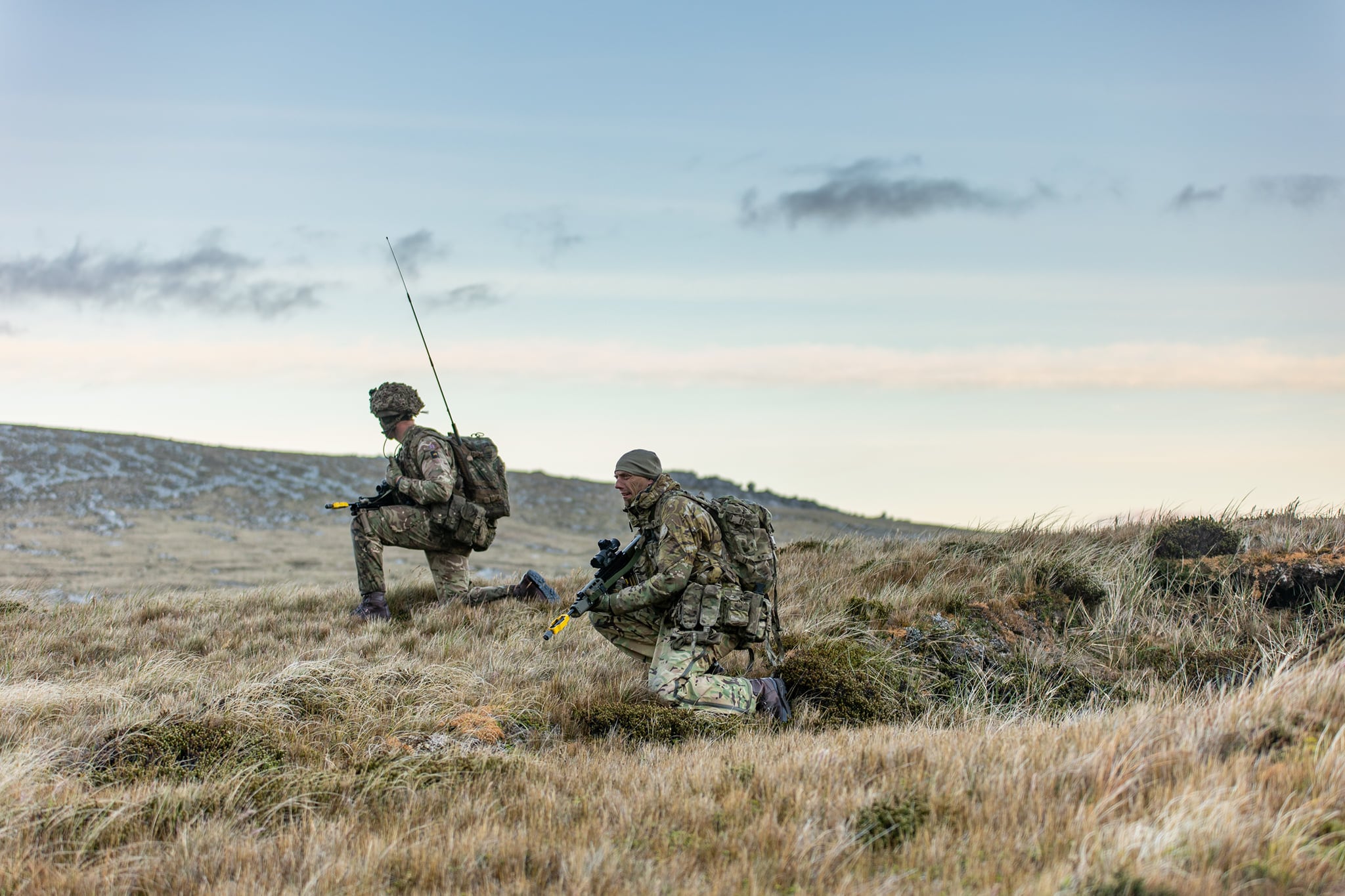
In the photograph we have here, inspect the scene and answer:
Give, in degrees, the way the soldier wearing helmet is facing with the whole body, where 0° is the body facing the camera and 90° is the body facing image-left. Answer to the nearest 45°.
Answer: approximately 90°

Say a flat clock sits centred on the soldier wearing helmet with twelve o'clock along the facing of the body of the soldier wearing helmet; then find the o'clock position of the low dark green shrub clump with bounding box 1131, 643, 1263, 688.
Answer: The low dark green shrub clump is roughly at 7 o'clock from the soldier wearing helmet.

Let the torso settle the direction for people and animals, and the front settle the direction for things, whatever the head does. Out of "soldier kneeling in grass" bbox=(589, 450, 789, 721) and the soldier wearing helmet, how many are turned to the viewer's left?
2

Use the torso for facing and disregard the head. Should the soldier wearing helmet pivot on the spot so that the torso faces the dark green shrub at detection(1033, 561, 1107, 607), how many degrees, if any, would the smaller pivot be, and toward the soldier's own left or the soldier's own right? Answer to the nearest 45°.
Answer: approximately 180°

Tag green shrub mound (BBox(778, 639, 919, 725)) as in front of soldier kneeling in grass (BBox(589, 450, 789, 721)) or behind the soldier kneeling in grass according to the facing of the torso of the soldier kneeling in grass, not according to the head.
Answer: behind

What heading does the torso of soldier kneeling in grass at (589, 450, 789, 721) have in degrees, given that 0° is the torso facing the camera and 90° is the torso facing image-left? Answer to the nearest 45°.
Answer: approximately 90°

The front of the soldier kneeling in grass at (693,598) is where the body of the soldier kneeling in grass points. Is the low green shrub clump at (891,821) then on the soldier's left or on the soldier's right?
on the soldier's left

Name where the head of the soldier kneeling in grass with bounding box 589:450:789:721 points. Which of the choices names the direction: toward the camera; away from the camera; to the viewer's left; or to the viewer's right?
to the viewer's left

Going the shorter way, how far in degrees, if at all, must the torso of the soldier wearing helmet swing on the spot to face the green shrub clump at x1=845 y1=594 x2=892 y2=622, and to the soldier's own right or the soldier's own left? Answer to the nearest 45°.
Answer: approximately 135° to the soldier's own left
